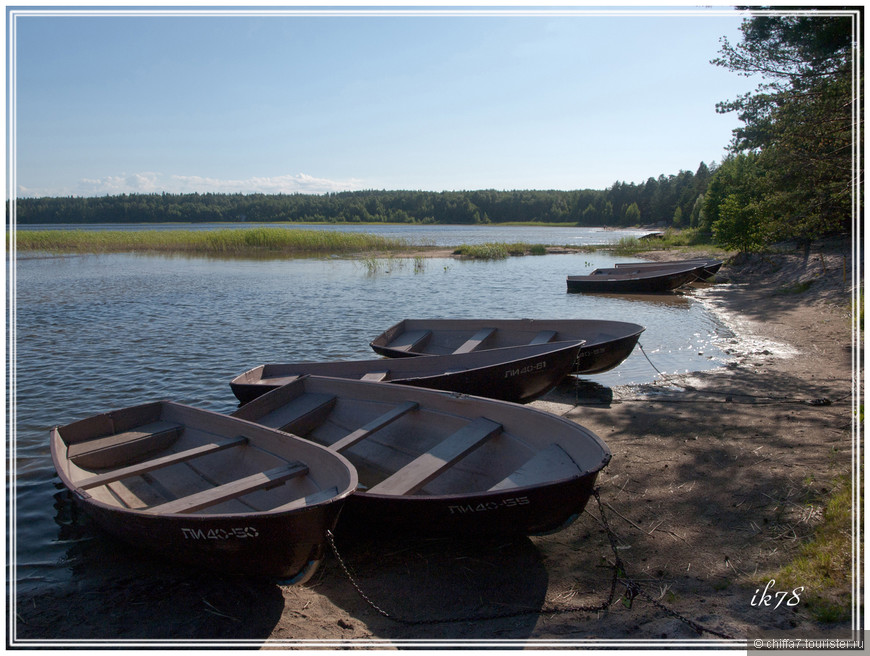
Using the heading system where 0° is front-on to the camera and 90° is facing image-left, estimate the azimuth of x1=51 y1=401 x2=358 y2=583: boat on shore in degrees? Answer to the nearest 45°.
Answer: approximately 315°

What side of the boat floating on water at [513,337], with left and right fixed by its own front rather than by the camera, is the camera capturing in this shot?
right

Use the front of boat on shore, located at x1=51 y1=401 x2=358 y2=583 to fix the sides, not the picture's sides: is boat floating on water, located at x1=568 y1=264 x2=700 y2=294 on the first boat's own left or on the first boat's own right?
on the first boat's own left

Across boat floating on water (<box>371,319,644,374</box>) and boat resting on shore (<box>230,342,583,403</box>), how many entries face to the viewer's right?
2

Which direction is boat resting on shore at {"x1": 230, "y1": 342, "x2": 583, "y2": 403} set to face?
to the viewer's right

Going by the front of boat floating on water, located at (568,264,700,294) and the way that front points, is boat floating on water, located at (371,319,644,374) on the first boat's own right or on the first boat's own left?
on the first boat's own right

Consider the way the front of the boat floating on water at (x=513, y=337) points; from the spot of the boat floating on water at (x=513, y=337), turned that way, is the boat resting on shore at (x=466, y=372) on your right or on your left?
on your right

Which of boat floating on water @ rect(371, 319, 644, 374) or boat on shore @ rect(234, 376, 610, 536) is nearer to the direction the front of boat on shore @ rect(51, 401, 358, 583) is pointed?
the boat on shore

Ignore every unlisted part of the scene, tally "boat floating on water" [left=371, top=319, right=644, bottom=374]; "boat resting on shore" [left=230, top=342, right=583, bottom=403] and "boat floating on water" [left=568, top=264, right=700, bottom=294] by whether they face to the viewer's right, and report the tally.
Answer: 3

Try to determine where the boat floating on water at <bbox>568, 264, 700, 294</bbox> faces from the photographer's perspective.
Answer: facing to the right of the viewer
